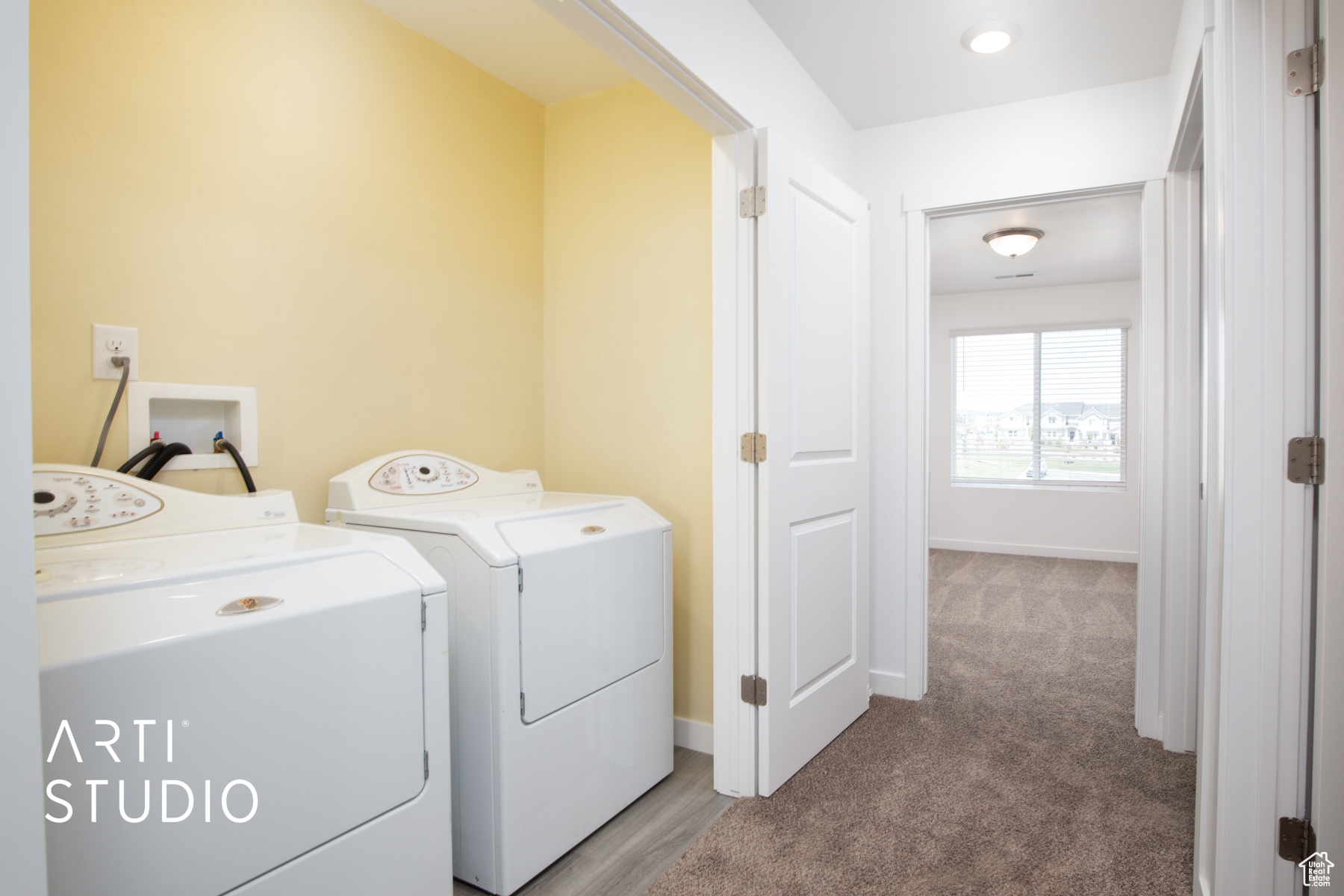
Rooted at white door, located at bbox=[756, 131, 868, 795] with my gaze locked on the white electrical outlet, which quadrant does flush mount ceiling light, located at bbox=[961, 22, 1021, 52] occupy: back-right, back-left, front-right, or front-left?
back-left

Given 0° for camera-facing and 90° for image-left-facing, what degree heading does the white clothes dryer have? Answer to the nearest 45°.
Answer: approximately 315°

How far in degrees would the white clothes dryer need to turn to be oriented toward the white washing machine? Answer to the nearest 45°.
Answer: approximately 90° to its right

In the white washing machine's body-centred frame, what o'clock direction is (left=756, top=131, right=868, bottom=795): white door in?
The white door is roughly at 10 o'clock from the white washing machine.

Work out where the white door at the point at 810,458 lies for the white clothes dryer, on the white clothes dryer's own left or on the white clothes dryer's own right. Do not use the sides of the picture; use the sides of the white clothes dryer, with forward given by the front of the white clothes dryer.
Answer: on the white clothes dryer's own left

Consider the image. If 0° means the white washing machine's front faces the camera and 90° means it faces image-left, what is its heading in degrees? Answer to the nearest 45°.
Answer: approximately 315°

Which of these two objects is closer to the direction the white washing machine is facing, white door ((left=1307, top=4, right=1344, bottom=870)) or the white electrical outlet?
the white door

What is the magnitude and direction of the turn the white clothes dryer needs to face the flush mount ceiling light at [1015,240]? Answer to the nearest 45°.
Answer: approximately 90° to its left
